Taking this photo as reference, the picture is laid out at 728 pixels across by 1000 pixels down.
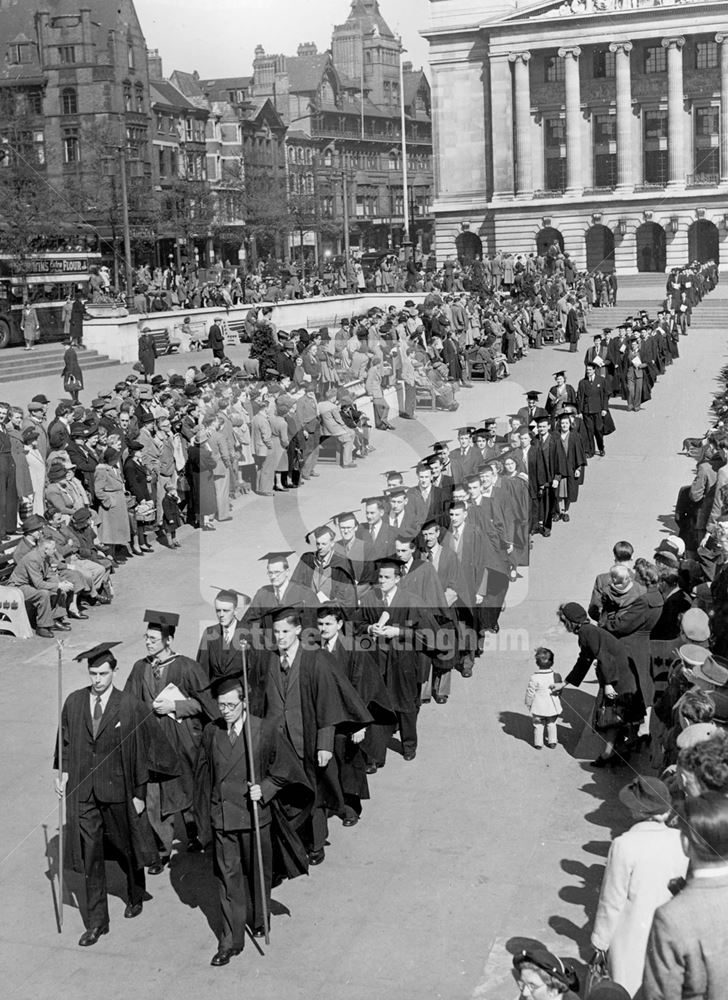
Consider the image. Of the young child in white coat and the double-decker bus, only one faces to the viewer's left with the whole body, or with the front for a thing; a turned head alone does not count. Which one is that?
the double-decker bus

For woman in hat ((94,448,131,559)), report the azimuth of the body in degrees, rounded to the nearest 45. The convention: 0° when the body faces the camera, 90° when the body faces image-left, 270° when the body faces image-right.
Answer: approximately 315°

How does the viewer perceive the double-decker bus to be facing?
facing to the left of the viewer

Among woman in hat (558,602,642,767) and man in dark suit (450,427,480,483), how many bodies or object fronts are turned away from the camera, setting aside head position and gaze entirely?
0

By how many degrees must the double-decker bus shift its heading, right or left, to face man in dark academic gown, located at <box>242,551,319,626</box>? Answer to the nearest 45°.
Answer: approximately 90° to its left

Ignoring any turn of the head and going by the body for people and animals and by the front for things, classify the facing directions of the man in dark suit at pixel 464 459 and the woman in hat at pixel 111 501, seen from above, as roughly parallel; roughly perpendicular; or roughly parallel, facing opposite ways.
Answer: roughly perpendicular

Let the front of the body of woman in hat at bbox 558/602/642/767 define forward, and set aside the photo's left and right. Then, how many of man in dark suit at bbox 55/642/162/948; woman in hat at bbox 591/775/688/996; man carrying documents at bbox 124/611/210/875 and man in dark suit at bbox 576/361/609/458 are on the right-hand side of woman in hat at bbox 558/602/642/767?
1

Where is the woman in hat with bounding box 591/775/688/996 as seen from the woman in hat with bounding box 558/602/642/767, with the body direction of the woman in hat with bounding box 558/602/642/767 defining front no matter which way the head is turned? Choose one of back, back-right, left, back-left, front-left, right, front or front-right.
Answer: left

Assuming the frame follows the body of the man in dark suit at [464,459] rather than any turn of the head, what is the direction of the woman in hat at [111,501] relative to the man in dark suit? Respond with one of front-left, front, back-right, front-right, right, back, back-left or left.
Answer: front-right

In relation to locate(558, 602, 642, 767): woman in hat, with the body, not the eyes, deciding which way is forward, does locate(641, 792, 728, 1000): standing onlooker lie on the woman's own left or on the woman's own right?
on the woman's own left

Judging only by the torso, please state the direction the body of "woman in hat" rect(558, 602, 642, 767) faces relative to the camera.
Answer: to the viewer's left
